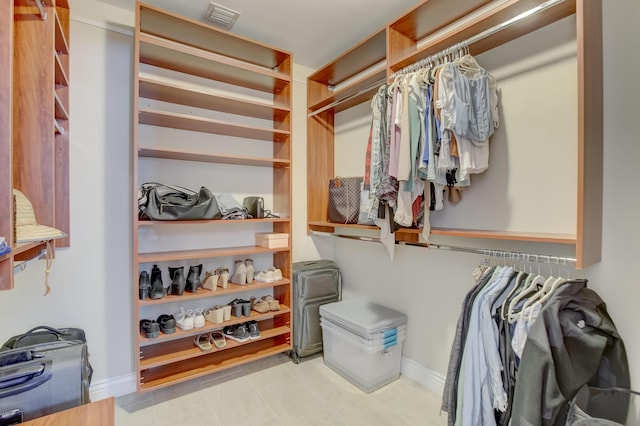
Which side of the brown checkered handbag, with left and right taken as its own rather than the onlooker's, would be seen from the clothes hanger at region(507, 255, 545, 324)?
left

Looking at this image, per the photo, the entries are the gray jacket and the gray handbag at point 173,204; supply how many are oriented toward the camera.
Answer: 2

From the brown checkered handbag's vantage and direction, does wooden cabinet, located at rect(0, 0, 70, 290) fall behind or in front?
in front

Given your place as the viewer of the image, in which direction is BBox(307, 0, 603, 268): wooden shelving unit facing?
facing the viewer and to the left of the viewer

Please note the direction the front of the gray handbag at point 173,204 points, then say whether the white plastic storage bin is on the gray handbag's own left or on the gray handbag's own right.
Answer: on the gray handbag's own left

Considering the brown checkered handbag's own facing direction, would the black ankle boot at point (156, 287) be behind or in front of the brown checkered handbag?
in front

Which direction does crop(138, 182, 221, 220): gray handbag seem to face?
toward the camera

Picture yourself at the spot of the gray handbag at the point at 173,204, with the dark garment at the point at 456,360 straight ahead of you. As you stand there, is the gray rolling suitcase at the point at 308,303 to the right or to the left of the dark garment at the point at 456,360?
left

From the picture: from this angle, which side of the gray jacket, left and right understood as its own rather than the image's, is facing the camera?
front

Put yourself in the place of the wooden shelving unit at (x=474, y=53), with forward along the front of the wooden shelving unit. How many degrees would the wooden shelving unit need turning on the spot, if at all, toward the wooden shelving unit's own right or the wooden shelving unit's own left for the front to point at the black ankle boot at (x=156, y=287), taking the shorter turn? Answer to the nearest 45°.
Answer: approximately 45° to the wooden shelving unit's own right
